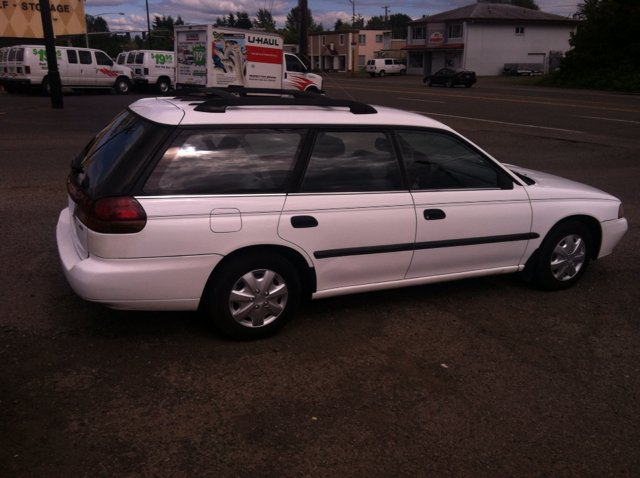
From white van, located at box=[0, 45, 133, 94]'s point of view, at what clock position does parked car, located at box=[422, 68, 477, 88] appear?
The parked car is roughly at 1 o'clock from the white van.

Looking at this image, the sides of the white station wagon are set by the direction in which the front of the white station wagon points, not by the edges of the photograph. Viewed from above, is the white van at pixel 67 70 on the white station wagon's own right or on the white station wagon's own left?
on the white station wagon's own left

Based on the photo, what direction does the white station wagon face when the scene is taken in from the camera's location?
facing away from the viewer and to the right of the viewer

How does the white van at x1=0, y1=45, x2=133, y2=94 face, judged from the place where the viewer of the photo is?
facing away from the viewer and to the right of the viewer

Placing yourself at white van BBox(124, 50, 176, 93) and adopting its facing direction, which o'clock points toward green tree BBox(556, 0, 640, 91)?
The green tree is roughly at 1 o'clock from the white van.

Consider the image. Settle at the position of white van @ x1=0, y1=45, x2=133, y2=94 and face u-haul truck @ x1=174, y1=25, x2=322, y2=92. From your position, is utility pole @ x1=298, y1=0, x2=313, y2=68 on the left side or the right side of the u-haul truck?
left

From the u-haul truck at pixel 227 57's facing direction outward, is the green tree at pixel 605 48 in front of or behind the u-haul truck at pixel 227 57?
in front

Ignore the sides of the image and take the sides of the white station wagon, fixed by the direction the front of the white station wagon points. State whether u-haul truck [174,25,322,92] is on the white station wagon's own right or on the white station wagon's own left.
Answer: on the white station wagon's own left

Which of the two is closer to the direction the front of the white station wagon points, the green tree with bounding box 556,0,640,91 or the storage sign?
the green tree
